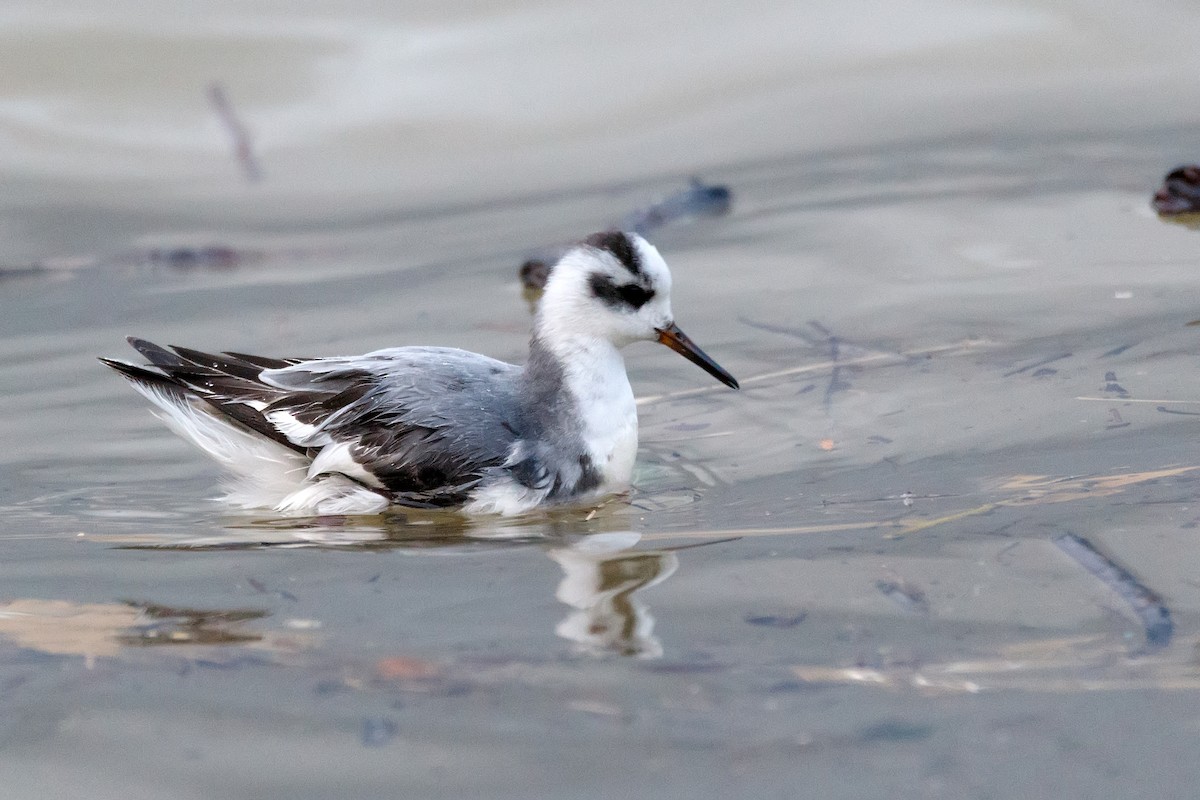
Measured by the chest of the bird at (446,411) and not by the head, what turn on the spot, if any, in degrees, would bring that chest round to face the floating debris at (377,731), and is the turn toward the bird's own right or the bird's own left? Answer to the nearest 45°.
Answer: approximately 90° to the bird's own right

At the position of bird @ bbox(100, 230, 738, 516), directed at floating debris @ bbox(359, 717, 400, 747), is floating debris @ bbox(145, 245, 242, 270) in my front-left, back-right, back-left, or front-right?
back-right

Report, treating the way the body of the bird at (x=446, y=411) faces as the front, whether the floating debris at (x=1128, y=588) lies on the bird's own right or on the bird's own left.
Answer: on the bird's own right

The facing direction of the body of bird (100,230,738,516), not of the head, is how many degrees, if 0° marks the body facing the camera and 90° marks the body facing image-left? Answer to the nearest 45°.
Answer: approximately 270°

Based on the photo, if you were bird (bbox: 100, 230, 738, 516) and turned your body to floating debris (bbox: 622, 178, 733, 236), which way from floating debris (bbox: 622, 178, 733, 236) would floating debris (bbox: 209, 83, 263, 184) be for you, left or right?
left

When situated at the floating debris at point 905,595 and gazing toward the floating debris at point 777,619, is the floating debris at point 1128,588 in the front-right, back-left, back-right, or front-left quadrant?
back-left

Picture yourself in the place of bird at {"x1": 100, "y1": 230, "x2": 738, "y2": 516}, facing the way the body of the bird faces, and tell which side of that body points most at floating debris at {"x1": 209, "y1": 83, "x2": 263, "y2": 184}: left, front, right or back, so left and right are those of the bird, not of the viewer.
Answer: left

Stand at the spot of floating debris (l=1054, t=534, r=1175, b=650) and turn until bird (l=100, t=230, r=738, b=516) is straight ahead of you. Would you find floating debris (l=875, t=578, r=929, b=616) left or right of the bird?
left

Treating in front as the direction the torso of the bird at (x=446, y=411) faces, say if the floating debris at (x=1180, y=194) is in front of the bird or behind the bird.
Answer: in front

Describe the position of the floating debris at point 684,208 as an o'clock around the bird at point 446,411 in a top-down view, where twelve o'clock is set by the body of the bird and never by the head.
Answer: The floating debris is roughly at 10 o'clock from the bird.

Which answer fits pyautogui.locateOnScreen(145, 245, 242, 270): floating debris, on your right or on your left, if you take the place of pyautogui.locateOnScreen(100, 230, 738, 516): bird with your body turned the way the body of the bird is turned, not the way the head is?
on your left

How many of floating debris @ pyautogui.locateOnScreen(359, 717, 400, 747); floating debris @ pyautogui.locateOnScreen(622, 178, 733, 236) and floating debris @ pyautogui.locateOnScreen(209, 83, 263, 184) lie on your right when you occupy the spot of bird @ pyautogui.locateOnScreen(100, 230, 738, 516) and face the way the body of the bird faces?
1

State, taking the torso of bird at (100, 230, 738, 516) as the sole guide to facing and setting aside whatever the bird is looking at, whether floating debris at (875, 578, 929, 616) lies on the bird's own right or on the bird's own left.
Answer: on the bird's own right
